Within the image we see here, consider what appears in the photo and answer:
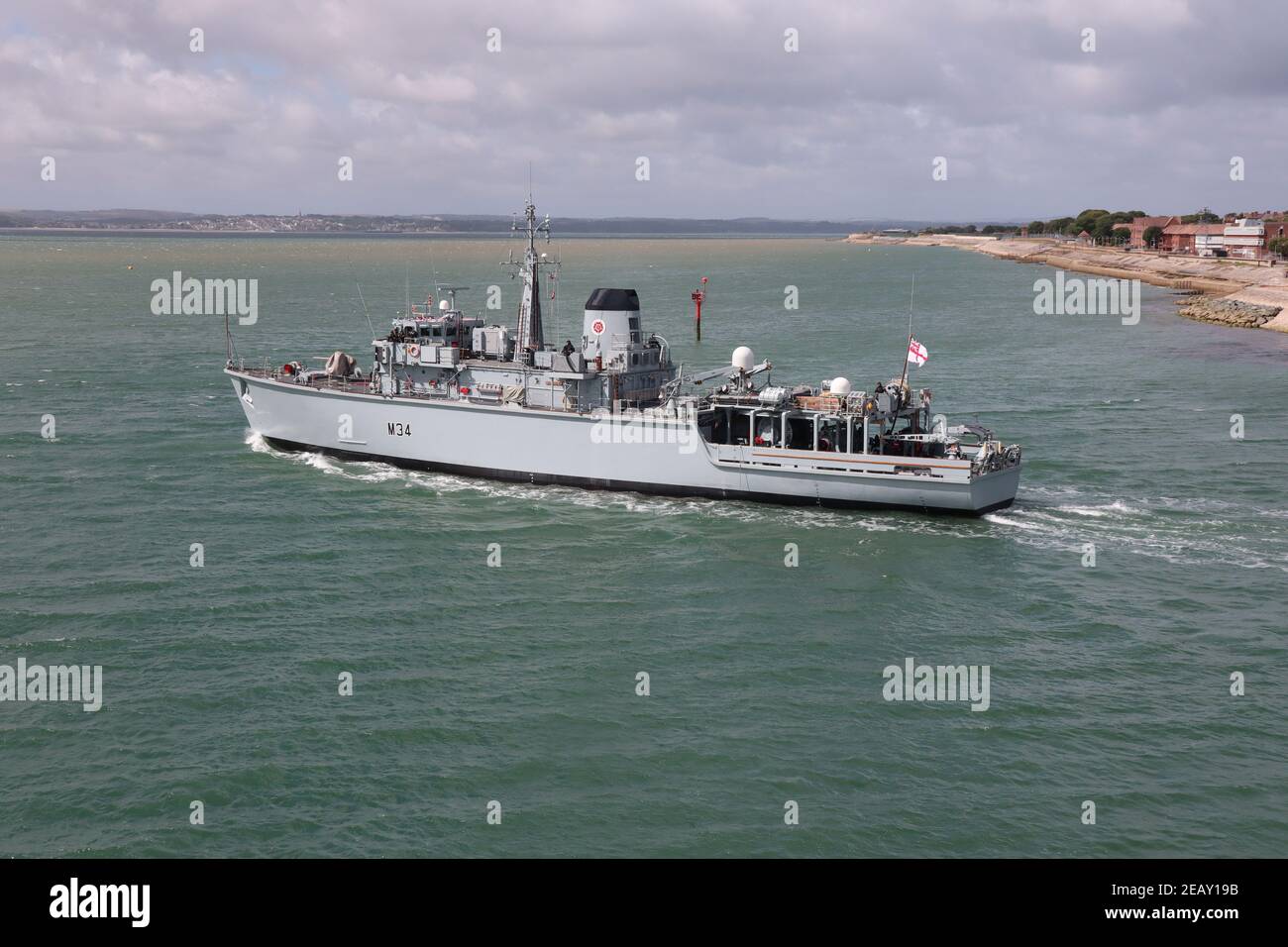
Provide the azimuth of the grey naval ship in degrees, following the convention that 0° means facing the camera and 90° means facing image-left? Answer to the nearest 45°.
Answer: approximately 135°
